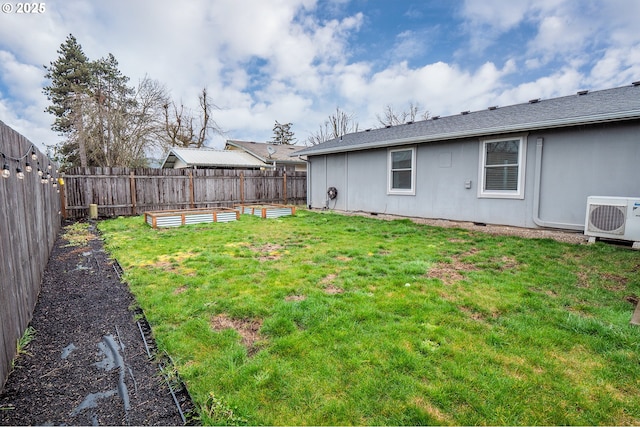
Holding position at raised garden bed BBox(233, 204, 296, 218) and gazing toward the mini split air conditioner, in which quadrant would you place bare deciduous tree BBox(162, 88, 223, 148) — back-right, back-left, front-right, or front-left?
back-left

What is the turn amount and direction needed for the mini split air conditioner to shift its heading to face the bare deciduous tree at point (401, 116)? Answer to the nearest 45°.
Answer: approximately 135° to its right

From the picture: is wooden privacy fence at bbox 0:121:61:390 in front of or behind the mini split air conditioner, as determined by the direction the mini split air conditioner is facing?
in front

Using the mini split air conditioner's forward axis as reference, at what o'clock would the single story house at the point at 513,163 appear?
The single story house is roughly at 4 o'clock from the mini split air conditioner.

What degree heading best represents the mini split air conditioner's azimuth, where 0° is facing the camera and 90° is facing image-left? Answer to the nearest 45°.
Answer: approximately 0°

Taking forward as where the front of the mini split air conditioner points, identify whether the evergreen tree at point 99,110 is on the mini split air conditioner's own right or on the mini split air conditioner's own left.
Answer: on the mini split air conditioner's own right

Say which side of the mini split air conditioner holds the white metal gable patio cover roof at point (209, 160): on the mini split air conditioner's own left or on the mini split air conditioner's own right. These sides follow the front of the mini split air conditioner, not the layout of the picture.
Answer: on the mini split air conditioner's own right

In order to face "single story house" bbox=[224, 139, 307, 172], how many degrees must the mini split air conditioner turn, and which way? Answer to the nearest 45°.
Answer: approximately 90° to its right

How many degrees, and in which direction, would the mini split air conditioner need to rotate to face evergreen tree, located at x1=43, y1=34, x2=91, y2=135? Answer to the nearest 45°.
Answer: approximately 90° to its right
